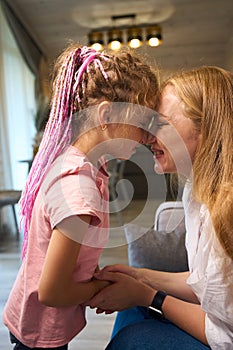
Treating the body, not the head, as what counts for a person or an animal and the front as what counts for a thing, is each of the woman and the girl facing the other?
yes

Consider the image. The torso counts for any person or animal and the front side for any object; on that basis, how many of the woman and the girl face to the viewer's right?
1

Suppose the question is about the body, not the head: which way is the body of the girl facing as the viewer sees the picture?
to the viewer's right

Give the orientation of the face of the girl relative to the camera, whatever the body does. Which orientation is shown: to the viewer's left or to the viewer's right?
to the viewer's right

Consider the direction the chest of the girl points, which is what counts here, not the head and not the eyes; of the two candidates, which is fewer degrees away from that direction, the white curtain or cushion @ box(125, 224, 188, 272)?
the cushion

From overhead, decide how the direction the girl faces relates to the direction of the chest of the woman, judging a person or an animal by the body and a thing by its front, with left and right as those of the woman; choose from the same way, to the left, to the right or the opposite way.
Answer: the opposite way

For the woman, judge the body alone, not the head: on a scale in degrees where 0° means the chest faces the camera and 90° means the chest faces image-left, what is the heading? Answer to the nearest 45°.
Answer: approximately 90°

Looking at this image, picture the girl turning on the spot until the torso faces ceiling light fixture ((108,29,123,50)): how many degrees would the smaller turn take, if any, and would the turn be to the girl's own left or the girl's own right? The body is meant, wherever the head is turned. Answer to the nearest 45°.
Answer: approximately 90° to the girl's own left
